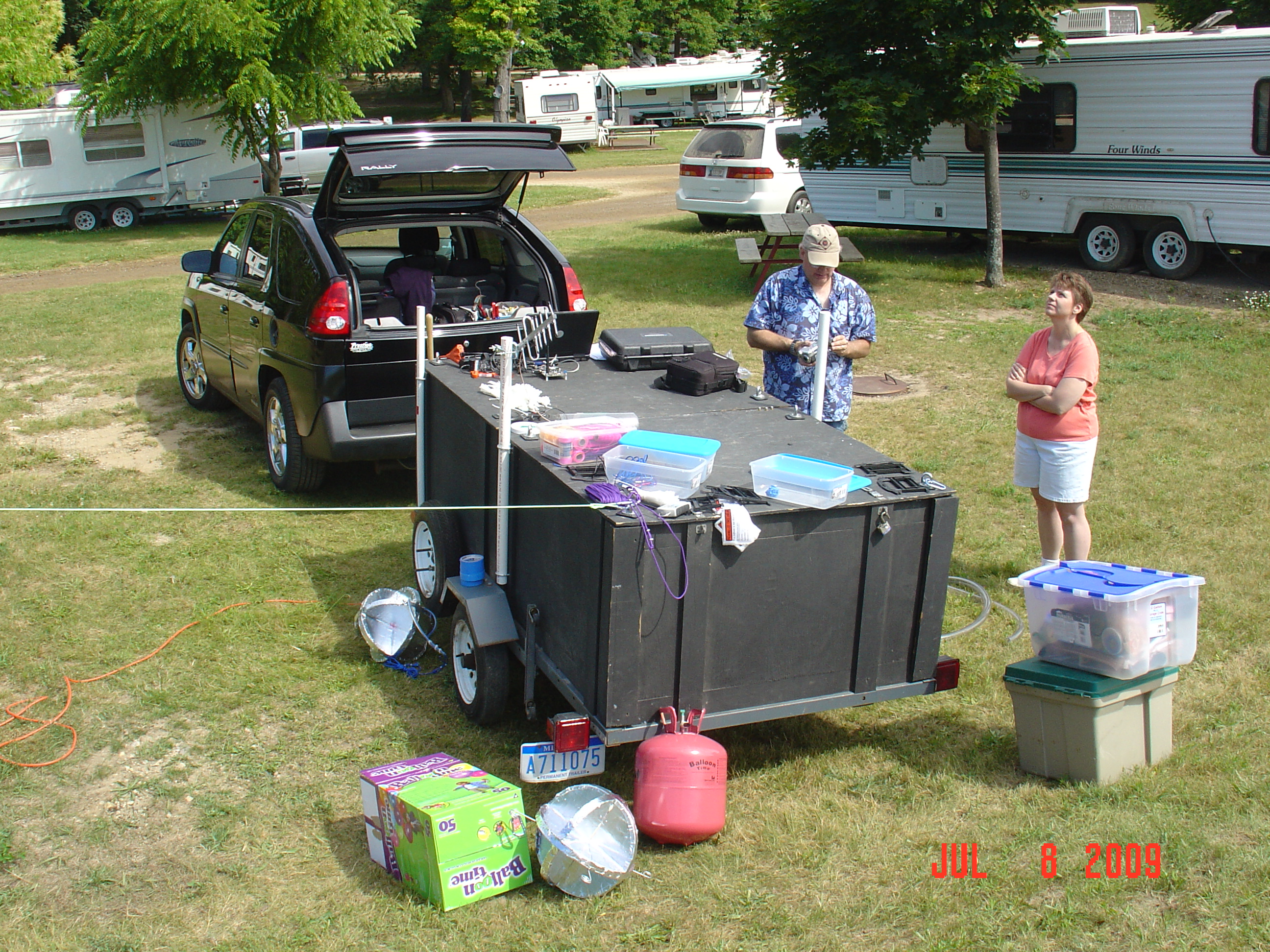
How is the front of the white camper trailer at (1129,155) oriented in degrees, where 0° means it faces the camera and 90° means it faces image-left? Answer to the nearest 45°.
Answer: approximately 90°

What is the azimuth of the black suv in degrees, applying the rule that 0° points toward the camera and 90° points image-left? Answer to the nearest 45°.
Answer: approximately 135°

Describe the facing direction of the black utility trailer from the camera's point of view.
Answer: facing away from the viewer and to the left of the viewer

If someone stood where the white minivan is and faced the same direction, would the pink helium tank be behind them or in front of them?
behind

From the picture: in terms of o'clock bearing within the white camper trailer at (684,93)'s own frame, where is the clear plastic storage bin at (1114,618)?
The clear plastic storage bin is roughly at 3 o'clock from the white camper trailer.

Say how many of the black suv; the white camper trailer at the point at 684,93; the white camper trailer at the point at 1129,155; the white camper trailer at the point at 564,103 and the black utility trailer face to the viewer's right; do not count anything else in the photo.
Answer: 1

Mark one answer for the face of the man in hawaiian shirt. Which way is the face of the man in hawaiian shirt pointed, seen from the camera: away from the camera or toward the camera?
toward the camera

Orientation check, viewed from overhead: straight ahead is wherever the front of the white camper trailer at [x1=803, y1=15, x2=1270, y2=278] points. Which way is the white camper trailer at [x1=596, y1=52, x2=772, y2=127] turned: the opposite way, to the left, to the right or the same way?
the opposite way

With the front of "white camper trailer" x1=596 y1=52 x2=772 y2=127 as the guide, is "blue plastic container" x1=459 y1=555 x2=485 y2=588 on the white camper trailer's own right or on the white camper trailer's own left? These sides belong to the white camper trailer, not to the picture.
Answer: on the white camper trailer's own right

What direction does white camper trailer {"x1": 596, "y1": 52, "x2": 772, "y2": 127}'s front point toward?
to the viewer's right

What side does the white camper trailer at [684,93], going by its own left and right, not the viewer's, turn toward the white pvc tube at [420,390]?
right

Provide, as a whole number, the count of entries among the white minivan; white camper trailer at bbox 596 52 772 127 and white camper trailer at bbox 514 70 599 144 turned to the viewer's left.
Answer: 0
